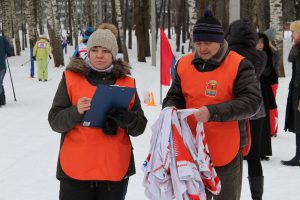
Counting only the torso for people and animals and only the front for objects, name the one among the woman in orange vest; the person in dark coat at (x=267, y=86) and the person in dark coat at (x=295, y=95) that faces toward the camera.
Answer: the woman in orange vest

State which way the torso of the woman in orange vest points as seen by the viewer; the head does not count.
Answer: toward the camera

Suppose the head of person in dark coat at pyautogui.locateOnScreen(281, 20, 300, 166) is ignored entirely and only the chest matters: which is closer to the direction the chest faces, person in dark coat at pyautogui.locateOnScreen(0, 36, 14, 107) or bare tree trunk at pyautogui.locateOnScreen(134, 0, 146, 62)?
the person in dark coat

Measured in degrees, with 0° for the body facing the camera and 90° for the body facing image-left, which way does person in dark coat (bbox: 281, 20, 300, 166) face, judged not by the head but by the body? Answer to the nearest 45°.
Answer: approximately 90°

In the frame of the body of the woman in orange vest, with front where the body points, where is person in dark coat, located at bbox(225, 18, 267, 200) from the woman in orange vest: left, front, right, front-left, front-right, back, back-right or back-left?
back-left

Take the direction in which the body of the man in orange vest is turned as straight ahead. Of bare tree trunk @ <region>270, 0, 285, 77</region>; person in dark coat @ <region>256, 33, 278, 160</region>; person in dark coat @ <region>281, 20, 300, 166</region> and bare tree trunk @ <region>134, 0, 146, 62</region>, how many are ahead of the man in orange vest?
0

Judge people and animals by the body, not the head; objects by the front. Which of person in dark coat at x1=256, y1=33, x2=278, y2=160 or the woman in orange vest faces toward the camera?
the woman in orange vest

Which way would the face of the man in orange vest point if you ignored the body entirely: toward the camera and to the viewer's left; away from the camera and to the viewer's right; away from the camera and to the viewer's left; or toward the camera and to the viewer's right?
toward the camera and to the viewer's left

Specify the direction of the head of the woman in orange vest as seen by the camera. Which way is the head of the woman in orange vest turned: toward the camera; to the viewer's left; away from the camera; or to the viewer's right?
toward the camera

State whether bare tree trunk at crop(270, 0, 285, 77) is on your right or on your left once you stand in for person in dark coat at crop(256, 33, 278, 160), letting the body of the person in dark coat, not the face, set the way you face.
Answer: on your right
